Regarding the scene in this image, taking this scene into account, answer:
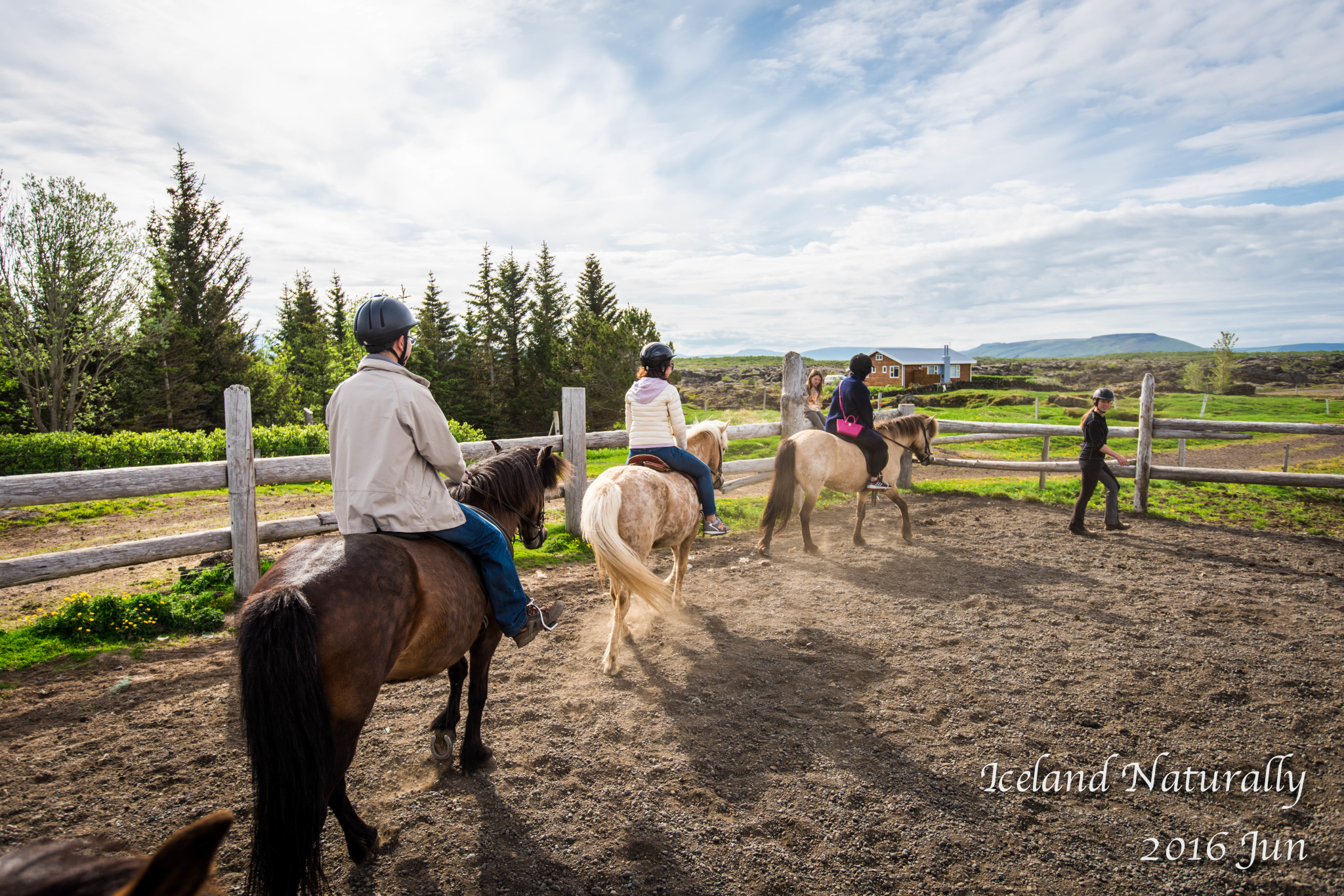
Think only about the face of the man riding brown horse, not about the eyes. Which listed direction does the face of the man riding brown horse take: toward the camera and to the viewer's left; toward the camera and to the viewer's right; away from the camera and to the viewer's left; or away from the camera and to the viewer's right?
away from the camera and to the viewer's right

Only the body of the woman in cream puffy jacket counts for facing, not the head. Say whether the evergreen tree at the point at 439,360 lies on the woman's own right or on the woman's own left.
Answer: on the woman's own left

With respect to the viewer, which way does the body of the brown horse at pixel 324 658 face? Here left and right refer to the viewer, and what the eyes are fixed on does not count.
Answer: facing away from the viewer and to the right of the viewer

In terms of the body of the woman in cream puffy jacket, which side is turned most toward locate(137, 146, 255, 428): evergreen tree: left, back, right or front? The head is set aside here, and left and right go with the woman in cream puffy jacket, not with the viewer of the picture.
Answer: left

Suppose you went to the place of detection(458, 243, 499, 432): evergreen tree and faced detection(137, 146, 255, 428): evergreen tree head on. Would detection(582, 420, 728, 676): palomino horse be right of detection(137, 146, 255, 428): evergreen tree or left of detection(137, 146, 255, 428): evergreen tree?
left

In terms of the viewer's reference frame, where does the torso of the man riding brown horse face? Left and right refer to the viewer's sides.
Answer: facing away from the viewer and to the right of the viewer

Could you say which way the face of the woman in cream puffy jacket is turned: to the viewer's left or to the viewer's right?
to the viewer's right

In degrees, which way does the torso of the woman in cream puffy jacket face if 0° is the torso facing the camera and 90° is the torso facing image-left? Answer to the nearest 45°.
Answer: approximately 225°
